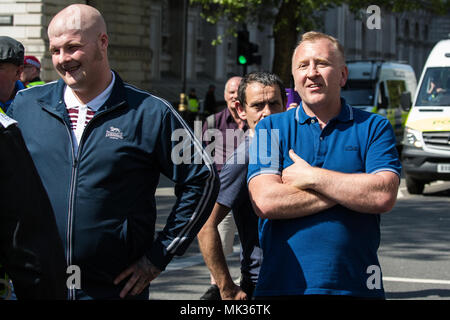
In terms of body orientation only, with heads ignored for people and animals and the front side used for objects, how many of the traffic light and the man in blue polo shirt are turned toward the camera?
2

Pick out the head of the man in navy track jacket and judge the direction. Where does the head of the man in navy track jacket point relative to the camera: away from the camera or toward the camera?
toward the camera

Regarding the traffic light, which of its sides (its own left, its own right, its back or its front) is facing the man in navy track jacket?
front

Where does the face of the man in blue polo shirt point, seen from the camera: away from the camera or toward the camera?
toward the camera

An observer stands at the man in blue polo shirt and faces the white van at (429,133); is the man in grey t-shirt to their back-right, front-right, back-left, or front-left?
front-left

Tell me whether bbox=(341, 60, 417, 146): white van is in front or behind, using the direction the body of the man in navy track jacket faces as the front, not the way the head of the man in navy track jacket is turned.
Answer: behind

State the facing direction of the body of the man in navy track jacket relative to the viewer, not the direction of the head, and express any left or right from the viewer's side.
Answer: facing the viewer and to the left of the viewer

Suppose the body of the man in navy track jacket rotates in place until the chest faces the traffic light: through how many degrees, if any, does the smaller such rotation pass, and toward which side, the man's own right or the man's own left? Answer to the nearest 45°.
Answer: approximately 135° to the man's own right

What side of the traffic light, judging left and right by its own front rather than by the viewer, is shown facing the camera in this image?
front

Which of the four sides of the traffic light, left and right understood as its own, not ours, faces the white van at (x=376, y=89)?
left

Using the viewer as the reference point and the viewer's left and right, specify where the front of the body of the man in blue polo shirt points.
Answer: facing the viewer

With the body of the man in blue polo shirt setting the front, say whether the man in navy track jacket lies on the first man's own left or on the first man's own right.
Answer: on the first man's own right

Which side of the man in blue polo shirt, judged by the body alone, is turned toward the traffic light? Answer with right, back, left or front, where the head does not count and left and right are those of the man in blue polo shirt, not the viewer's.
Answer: back

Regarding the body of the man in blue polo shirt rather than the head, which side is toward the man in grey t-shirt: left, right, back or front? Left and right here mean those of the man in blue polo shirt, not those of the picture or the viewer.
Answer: back

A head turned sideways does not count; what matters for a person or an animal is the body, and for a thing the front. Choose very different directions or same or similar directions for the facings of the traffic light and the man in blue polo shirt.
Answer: same or similar directions

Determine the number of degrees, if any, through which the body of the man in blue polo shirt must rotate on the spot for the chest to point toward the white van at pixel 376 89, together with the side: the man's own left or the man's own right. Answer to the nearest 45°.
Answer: approximately 180°

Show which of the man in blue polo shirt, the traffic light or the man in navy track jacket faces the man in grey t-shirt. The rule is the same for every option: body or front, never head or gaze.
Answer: the traffic light

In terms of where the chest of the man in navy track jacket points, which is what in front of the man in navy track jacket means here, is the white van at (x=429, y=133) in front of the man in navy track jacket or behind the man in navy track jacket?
behind
